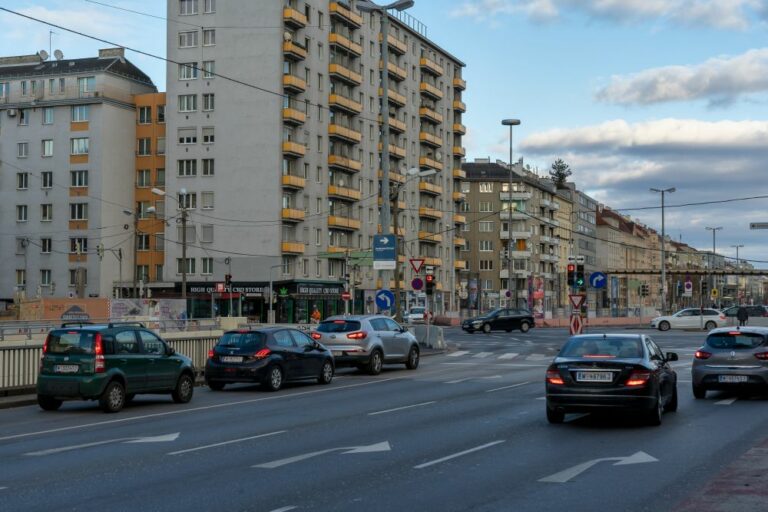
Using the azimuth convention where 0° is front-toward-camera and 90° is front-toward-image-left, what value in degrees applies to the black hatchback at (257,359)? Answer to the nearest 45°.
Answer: approximately 225°

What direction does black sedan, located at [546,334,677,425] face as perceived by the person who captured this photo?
facing away from the viewer

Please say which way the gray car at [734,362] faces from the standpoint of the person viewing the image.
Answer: facing away from the viewer

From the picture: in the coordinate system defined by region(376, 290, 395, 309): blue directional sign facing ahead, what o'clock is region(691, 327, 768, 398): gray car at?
The gray car is roughly at 11 o'clock from the blue directional sign.

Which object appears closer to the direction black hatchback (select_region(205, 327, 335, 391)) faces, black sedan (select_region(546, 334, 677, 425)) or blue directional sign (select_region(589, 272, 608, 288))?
the blue directional sign

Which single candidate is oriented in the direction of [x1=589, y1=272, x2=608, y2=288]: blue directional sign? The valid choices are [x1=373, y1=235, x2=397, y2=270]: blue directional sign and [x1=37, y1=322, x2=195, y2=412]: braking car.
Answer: the braking car

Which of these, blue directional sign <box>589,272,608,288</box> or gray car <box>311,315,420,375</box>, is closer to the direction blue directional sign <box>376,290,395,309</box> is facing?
the gray car

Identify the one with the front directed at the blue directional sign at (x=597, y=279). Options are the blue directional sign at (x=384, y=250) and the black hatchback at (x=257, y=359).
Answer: the black hatchback

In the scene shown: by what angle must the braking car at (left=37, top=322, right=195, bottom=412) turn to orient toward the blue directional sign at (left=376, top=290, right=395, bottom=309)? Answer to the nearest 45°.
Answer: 0° — it already faces it

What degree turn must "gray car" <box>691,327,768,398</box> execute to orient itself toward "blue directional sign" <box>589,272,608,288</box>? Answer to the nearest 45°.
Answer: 0° — it already faces it

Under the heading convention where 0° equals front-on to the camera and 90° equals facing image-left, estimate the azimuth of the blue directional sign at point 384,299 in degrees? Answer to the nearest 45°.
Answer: approximately 0°

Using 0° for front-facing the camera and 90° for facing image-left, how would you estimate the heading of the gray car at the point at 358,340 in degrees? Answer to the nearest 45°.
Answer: approximately 225°

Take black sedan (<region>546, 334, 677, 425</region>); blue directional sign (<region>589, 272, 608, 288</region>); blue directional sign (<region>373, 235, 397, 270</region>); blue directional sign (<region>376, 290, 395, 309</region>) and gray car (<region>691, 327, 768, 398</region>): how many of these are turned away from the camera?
2
